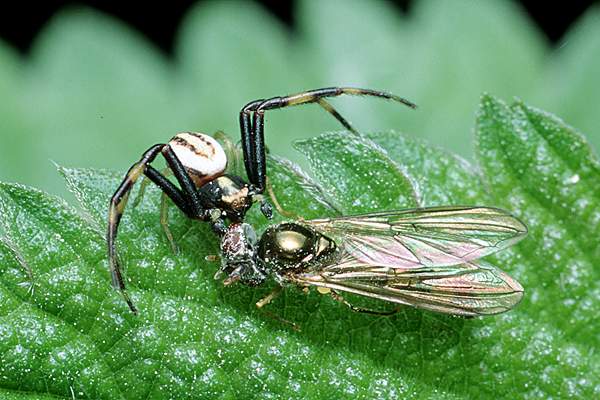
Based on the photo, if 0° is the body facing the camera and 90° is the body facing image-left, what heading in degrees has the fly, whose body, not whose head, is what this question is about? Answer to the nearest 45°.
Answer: approximately 90°
